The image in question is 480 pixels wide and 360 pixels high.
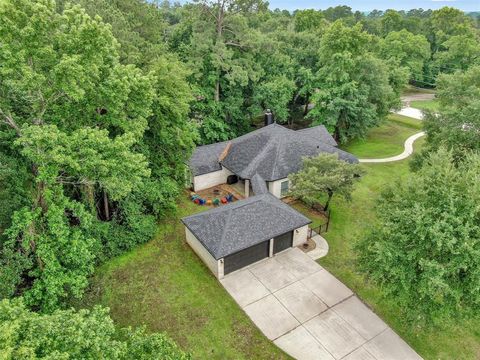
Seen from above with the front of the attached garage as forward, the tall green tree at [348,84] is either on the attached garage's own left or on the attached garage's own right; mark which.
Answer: on the attached garage's own left

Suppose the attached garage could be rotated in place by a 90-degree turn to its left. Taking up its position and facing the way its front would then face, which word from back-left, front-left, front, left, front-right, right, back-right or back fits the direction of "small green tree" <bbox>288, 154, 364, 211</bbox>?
front

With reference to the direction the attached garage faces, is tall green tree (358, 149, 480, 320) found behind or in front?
in front

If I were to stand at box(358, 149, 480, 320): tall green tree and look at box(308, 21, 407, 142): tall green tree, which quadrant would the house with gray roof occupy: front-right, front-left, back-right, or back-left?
front-left

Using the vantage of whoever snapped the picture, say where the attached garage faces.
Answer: facing the viewer and to the right of the viewer

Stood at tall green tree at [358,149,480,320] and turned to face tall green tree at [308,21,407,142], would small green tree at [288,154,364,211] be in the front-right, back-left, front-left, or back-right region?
front-left

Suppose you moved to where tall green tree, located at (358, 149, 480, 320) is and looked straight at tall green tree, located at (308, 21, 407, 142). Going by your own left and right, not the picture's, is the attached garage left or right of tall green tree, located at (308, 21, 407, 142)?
left
